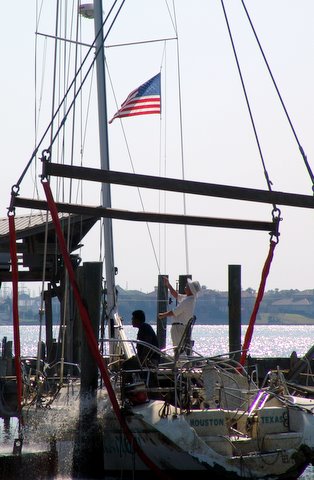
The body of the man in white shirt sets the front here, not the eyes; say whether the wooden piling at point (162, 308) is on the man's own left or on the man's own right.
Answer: on the man's own right

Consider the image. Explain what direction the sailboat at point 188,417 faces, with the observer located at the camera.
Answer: facing away from the viewer and to the left of the viewer

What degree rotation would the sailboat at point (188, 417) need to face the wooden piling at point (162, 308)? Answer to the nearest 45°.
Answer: approximately 45° to its right

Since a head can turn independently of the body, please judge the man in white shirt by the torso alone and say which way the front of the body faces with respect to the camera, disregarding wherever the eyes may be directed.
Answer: to the viewer's left
